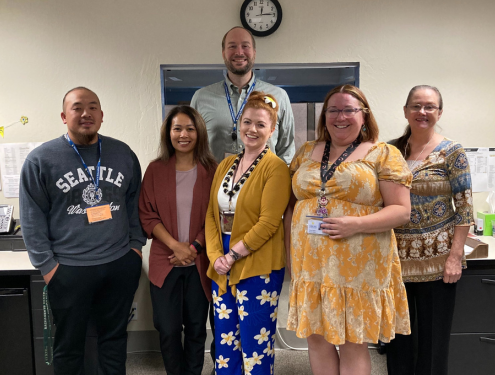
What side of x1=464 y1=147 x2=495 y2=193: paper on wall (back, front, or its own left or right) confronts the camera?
front

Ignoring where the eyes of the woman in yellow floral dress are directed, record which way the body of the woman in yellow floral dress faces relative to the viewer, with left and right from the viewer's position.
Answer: facing the viewer and to the left of the viewer

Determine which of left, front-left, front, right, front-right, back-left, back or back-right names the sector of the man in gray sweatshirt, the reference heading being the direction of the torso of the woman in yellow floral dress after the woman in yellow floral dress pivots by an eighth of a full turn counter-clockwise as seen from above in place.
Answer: right

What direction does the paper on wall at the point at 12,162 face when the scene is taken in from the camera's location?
facing the viewer

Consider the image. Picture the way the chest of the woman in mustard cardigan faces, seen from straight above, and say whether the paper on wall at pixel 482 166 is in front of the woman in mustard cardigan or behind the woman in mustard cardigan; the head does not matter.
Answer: behind

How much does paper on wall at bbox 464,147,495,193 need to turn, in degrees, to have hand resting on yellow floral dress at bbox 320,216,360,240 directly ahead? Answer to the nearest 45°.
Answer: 0° — it already faces it

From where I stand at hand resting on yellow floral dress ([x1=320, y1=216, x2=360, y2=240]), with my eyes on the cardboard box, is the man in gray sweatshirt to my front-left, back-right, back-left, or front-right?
back-left

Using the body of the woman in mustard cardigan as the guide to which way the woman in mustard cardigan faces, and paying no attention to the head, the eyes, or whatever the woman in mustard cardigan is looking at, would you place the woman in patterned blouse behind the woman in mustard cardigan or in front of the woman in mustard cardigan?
behind

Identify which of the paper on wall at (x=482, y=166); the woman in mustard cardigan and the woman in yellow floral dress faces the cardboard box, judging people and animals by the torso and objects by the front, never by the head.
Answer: the paper on wall
